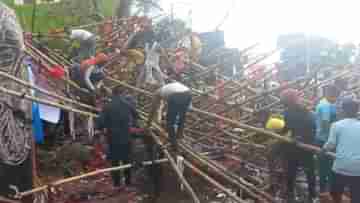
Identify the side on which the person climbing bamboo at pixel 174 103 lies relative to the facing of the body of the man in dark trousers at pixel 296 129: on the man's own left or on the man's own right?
on the man's own left

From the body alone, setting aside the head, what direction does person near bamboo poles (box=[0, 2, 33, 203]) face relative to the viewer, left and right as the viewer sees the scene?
facing away from the viewer

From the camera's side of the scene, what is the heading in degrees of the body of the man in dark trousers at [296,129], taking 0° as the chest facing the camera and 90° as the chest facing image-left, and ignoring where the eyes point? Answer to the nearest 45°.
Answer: approximately 135°

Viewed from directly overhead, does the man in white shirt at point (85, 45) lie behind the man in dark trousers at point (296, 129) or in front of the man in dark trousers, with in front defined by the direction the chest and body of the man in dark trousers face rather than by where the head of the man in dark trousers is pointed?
in front

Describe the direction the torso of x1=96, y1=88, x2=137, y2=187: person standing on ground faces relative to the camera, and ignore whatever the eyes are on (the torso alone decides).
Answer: away from the camera

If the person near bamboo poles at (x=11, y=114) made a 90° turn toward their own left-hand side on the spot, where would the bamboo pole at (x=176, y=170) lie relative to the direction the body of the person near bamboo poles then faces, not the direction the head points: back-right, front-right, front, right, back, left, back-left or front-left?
back

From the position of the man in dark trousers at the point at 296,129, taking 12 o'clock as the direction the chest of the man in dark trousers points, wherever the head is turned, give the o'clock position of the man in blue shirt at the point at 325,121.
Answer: The man in blue shirt is roughly at 3 o'clock from the man in dark trousers.

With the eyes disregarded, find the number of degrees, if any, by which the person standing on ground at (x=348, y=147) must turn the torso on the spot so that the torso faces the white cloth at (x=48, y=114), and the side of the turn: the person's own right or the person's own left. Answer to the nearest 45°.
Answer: approximately 90° to the person's own left

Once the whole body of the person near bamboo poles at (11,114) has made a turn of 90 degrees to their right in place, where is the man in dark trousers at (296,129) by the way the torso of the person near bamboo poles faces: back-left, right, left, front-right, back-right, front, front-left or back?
front

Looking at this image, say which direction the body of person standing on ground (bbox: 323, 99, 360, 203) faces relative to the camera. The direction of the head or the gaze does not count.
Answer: away from the camera
